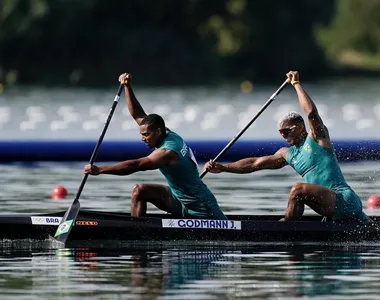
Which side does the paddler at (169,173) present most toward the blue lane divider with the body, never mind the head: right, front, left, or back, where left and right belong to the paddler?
right

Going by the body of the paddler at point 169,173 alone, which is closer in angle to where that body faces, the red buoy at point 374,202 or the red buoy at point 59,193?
the red buoy at point 59,193

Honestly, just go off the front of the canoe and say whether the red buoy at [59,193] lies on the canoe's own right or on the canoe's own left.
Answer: on the canoe's own right

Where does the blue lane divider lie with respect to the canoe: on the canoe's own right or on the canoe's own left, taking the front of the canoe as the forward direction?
on the canoe's own right

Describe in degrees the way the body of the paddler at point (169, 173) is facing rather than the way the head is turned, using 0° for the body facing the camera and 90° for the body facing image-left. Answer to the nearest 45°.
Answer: approximately 90°

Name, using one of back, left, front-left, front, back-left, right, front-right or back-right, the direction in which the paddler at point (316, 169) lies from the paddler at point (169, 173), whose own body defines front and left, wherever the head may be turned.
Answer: back

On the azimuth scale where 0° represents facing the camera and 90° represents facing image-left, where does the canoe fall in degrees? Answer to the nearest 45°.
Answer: approximately 90°
